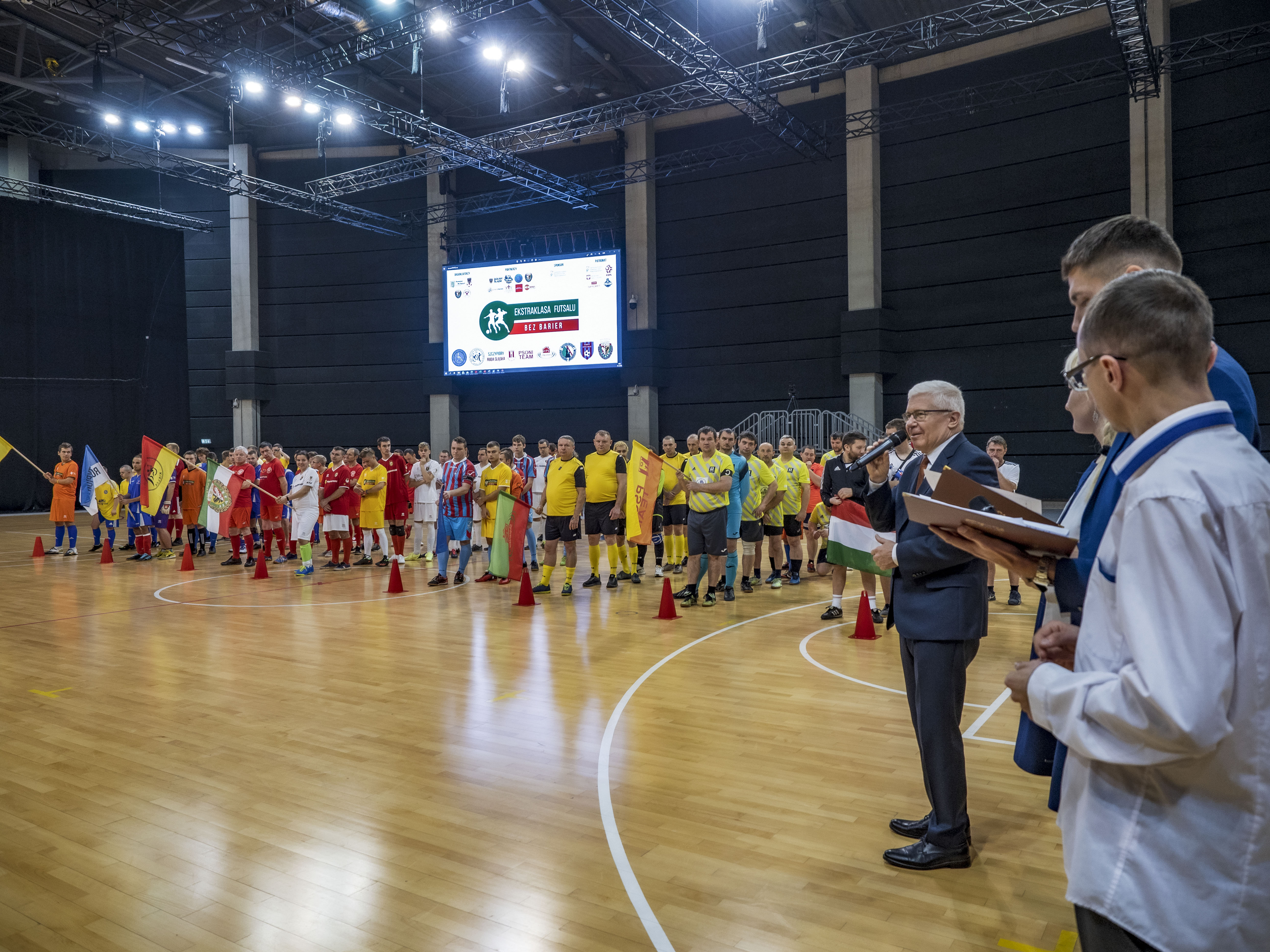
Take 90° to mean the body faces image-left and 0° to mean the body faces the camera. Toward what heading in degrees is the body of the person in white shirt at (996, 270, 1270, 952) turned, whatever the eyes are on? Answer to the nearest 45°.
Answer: approximately 135°

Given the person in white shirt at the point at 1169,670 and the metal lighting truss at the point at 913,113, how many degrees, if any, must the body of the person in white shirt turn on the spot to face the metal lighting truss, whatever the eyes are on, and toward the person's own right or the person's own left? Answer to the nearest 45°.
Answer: approximately 45° to the person's own right

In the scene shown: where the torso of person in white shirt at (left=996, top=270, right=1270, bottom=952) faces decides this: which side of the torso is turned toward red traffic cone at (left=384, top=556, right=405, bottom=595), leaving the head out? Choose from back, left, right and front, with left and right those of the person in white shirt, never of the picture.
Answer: front

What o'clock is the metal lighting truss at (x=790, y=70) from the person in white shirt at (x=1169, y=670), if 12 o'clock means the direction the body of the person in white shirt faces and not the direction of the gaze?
The metal lighting truss is roughly at 1 o'clock from the person in white shirt.

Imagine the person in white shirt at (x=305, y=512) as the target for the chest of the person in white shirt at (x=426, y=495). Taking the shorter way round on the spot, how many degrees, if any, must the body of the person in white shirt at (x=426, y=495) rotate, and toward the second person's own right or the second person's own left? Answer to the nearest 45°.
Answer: approximately 45° to the second person's own right

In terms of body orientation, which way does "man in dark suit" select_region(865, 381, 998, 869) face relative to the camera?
to the viewer's left

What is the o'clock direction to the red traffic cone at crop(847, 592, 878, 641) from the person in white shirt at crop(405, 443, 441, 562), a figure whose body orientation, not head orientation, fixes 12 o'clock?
The red traffic cone is roughly at 11 o'clock from the person in white shirt.

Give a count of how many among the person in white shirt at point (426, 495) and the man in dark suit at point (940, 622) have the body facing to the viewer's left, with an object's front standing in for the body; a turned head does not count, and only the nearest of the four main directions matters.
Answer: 1

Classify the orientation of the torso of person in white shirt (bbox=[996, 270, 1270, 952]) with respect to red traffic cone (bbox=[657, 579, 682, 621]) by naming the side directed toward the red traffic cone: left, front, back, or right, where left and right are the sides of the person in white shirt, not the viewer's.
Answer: front

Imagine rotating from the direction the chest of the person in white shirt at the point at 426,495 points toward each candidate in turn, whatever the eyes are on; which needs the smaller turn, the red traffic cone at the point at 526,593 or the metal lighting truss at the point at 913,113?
the red traffic cone

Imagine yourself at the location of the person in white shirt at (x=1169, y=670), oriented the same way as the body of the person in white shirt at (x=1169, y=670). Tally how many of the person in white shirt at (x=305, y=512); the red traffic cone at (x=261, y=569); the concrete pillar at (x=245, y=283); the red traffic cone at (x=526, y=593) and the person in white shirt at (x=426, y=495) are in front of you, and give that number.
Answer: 5

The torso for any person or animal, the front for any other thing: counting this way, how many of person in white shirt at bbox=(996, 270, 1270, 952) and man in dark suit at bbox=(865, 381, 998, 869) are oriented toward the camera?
0

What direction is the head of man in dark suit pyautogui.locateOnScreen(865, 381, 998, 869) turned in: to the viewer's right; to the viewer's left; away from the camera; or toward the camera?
to the viewer's left
